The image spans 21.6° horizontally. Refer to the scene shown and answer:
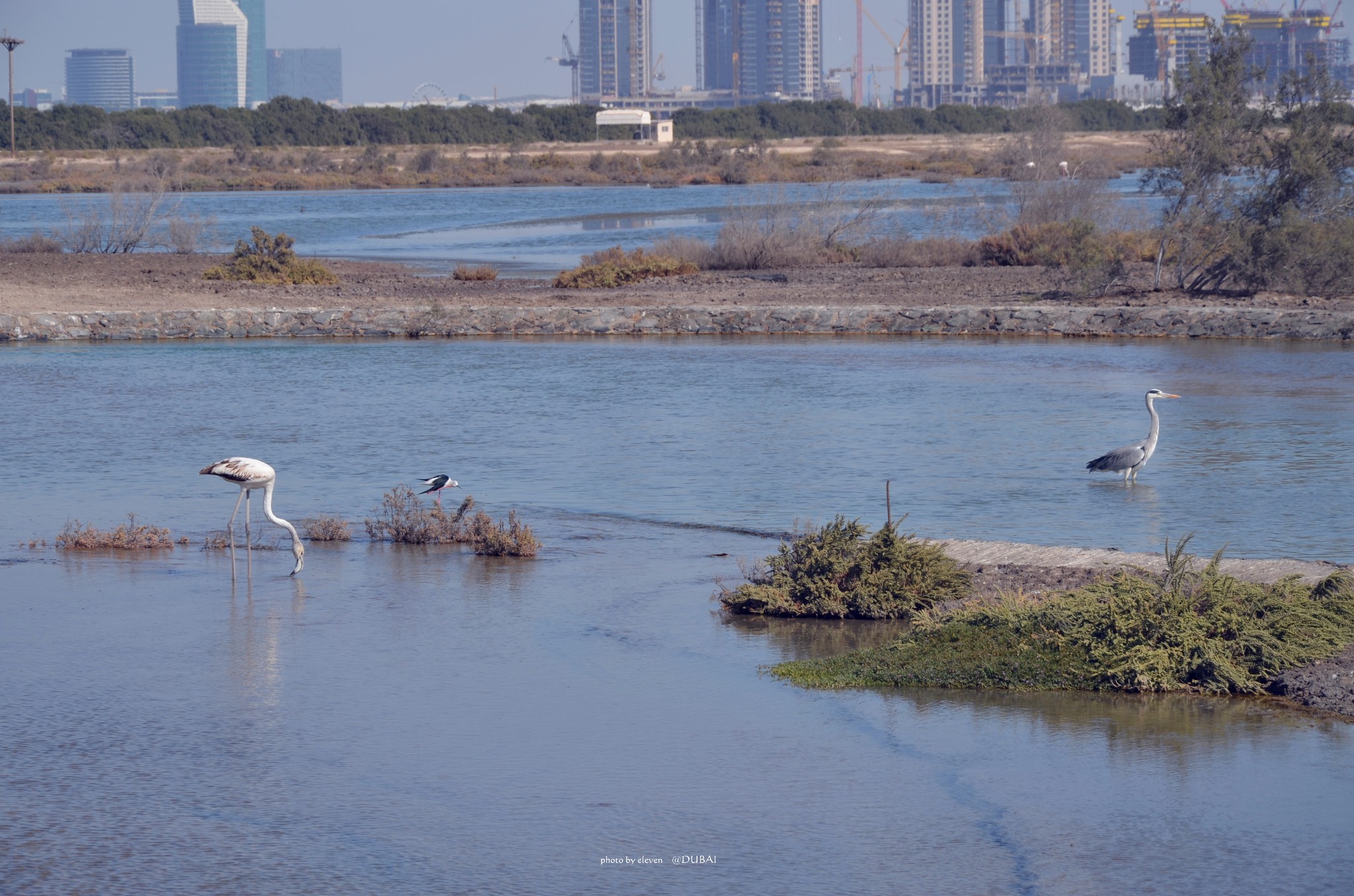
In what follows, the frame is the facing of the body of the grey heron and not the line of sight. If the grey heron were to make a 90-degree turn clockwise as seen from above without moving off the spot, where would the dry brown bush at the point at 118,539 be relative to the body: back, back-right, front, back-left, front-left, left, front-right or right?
front-right

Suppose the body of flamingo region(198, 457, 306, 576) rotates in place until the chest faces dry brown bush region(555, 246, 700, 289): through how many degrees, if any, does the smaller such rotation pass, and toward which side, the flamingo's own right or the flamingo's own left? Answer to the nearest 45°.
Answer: approximately 90° to the flamingo's own left

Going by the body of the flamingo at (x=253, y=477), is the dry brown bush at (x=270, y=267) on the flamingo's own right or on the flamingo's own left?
on the flamingo's own left

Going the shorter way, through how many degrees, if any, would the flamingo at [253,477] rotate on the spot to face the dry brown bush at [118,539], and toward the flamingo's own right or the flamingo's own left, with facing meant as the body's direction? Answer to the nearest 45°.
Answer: approximately 135° to the flamingo's own left

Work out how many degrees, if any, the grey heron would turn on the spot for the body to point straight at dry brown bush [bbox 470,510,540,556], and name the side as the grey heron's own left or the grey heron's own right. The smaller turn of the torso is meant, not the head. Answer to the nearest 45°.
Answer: approximately 135° to the grey heron's own right

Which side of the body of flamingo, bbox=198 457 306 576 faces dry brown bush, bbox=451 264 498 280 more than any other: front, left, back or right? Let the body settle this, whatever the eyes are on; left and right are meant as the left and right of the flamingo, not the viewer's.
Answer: left

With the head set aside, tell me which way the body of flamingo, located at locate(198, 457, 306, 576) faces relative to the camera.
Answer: to the viewer's right

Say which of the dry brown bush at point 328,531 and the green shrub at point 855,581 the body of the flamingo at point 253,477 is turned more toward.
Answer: the green shrub

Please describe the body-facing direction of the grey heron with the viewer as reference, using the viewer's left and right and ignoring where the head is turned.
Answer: facing to the right of the viewer

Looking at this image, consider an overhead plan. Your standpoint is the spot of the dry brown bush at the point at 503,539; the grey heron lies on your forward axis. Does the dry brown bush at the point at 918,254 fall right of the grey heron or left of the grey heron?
left

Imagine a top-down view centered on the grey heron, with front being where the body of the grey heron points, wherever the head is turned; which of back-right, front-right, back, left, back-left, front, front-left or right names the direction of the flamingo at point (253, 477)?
back-right

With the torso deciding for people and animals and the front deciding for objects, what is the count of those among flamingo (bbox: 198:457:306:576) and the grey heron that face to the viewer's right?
2
